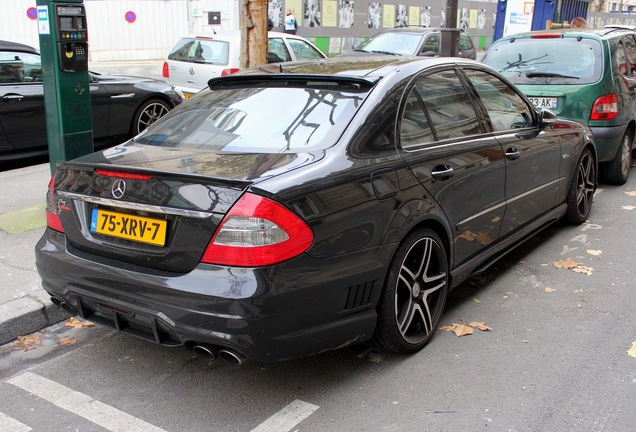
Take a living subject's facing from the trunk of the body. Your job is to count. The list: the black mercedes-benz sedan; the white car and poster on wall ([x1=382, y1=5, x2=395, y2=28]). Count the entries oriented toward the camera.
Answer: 1

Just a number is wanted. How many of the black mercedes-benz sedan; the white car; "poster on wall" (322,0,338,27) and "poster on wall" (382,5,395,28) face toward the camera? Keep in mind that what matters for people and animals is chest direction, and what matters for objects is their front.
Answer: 2

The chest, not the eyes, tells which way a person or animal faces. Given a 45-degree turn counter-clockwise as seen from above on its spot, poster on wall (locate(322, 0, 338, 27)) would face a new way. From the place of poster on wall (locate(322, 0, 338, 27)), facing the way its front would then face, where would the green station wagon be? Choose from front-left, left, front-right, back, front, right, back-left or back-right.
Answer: front-right

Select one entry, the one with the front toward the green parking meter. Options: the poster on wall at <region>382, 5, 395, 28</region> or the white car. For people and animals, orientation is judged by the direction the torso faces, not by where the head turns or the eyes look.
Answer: the poster on wall

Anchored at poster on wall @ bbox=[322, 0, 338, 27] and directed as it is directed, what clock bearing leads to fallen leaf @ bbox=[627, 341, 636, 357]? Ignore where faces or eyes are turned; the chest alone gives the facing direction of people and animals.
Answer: The fallen leaf is roughly at 12 o'clock from the poster on wall.

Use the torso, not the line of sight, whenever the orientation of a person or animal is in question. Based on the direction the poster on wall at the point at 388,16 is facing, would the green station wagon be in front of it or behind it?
in front

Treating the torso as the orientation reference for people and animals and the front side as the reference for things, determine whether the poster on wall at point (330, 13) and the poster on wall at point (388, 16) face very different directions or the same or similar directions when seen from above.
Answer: same or similar directions

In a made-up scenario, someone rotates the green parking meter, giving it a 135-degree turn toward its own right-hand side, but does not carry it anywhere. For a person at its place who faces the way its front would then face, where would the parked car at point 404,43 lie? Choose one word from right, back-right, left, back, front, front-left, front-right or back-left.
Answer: back-right

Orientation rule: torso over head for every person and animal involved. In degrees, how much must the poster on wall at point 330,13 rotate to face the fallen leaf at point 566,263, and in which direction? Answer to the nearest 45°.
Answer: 0° — it already faces it

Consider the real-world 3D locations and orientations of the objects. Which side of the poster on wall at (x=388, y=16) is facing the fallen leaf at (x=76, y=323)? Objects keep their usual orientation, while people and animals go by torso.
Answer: front

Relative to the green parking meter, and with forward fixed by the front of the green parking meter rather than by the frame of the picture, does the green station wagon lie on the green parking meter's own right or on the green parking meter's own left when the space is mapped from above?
on the green parking meter's own left

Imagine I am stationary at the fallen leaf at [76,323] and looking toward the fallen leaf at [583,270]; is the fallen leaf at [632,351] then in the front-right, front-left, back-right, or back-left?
front-right

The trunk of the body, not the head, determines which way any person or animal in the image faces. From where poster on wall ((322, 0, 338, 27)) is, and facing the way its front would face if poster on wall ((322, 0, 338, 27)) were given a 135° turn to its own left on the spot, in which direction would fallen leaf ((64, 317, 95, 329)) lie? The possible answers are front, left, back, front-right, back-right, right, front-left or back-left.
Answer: back-right

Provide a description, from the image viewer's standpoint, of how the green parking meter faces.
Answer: facing the viewer and to the right of the viewer

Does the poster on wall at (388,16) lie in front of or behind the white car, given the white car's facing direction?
in front

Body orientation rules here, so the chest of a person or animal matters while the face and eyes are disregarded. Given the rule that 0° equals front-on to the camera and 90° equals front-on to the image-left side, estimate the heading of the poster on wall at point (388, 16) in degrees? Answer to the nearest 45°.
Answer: approximately 0°

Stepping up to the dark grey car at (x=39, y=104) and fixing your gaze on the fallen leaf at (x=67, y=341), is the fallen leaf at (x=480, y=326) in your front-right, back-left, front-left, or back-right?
front-left

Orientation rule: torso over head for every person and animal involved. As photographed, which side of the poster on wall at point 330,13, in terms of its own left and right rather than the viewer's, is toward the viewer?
front
